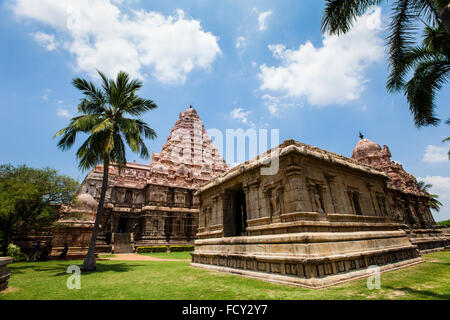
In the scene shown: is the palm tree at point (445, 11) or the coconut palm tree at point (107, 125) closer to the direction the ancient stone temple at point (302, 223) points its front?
the coconut palm tree

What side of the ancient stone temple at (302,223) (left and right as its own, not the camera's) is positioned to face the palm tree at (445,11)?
left

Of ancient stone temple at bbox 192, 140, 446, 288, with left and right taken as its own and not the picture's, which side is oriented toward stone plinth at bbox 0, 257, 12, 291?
front

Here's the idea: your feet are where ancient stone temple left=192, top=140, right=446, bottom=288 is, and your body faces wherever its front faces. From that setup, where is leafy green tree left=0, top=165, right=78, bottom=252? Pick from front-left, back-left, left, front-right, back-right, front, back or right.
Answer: front-right

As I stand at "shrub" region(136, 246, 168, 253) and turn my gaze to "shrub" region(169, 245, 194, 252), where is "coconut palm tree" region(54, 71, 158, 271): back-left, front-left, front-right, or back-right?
back-right

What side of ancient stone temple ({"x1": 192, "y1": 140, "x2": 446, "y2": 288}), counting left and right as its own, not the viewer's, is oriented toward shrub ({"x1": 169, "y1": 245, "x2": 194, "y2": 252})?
right

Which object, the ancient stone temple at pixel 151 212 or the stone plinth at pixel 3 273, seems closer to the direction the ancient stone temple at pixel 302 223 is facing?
the stone plinth

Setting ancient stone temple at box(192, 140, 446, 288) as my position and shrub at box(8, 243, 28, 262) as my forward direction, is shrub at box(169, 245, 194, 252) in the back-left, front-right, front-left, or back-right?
front-right

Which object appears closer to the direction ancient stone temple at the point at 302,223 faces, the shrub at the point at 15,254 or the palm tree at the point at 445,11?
the shrub

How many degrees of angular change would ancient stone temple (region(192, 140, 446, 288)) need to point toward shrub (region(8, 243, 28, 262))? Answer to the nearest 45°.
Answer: approximately 45° to its right

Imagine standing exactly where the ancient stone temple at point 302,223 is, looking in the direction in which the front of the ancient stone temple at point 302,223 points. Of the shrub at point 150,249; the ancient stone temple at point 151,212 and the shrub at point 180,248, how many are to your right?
3

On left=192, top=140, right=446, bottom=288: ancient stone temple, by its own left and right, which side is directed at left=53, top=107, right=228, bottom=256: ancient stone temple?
right

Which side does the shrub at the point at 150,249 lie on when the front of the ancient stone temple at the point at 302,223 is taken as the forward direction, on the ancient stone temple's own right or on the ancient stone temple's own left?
on the ancient stone temple's own right

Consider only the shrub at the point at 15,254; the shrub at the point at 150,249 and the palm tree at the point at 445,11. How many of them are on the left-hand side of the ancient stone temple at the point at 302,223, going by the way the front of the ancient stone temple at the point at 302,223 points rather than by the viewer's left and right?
1

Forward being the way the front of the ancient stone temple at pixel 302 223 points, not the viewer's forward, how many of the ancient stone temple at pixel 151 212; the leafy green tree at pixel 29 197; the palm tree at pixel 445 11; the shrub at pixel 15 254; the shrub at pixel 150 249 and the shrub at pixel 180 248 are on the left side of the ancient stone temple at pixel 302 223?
1
